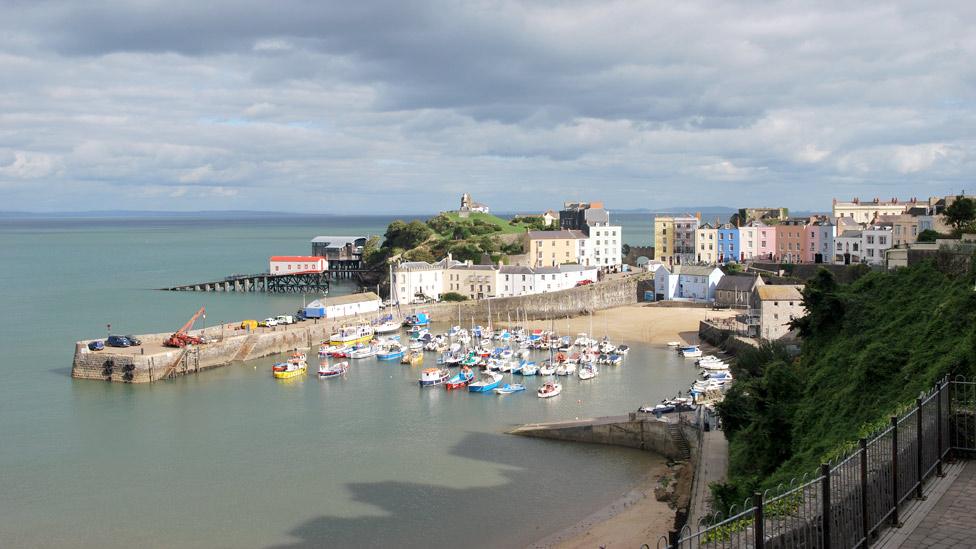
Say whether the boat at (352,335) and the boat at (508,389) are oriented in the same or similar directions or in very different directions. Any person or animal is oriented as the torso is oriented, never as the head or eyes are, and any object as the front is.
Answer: same or similar directions

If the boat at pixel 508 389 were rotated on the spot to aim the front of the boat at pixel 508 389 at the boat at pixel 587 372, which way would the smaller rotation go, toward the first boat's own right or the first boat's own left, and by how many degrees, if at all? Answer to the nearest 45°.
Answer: approximately 180°

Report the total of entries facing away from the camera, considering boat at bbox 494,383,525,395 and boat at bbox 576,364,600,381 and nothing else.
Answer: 0

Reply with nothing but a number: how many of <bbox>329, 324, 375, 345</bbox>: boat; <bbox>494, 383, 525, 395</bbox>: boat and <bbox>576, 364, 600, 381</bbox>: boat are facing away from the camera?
0

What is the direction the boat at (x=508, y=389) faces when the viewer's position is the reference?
facing the viewer and to the left of the viewer

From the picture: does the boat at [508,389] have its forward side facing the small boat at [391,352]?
no

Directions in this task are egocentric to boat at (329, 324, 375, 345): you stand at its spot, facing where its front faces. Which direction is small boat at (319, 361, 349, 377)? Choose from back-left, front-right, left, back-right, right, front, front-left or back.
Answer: front-left

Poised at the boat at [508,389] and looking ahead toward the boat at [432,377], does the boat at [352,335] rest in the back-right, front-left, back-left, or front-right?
front-right

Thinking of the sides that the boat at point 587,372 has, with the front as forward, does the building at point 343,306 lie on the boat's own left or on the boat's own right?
on the boat's own right

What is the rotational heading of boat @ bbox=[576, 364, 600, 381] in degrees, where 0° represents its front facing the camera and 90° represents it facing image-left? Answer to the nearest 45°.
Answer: approximately 45°

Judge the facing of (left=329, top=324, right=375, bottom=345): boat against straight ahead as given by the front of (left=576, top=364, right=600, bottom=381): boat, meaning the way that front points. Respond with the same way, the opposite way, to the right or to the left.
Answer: the same way
